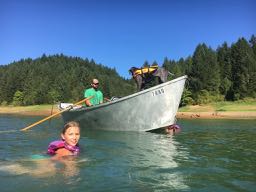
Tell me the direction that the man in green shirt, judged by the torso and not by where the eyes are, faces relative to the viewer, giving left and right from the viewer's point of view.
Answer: facing the viewer and to the right of the viewer

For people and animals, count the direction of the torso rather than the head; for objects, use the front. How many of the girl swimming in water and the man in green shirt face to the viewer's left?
0

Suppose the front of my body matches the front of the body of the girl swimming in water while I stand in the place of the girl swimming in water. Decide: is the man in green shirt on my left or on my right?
on my left

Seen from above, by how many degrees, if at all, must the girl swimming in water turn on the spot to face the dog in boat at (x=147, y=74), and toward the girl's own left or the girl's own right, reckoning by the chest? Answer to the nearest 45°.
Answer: approximately 90° to the girl's own left

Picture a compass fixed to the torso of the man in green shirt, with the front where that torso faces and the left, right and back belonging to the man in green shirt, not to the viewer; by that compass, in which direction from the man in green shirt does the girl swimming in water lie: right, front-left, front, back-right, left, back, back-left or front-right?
front-right

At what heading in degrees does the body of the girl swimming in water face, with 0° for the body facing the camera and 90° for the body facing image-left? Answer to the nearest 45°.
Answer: approximately 315°
